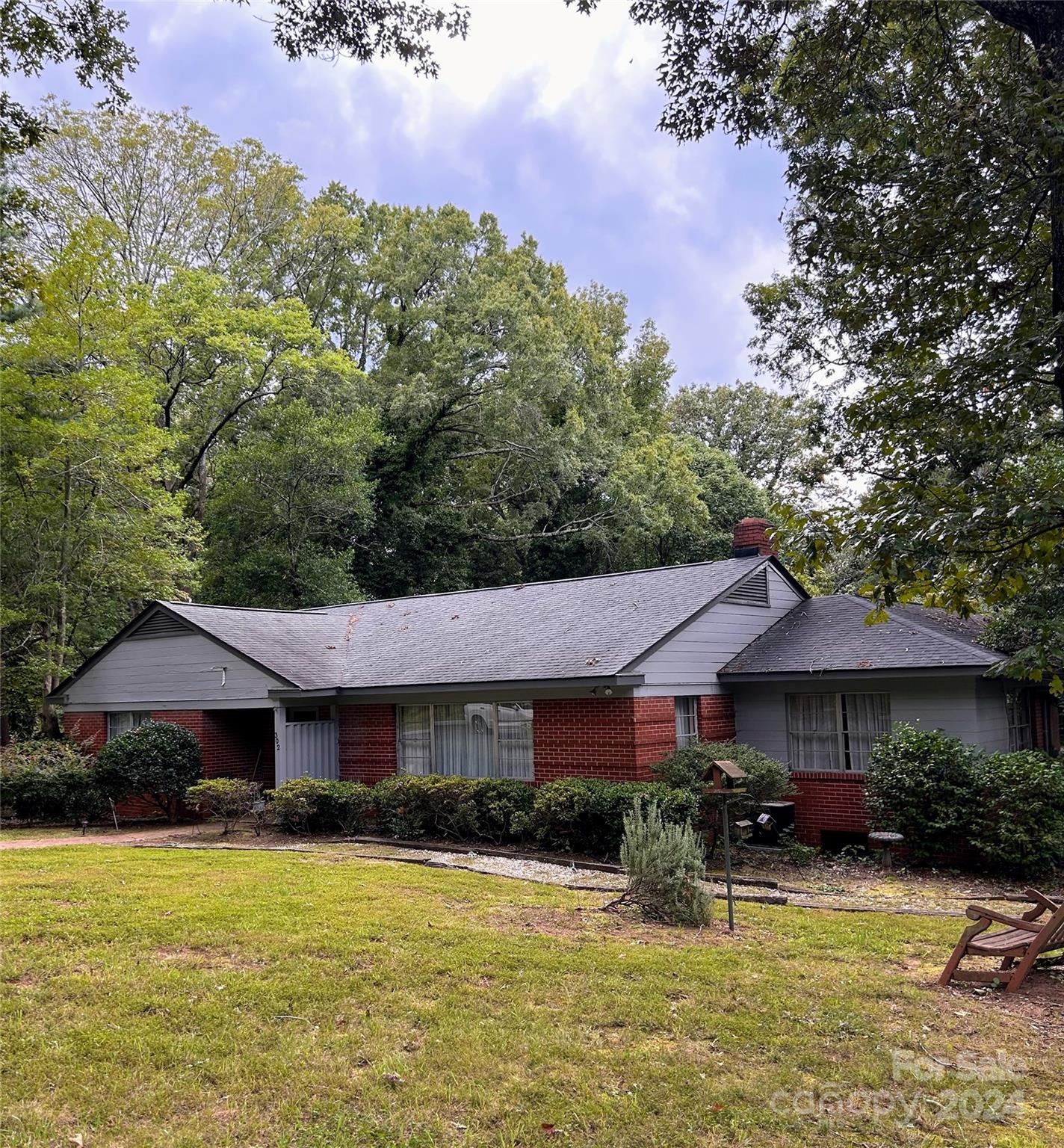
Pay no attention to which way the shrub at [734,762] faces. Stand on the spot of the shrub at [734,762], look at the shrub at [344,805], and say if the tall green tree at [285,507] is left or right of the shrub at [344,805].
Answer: right

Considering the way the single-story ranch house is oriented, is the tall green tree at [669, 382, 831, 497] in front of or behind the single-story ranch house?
behind

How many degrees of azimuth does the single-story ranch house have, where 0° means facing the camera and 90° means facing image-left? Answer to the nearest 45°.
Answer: approximately 45°

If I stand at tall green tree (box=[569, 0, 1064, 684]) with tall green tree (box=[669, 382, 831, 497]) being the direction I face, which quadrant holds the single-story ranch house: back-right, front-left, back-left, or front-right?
front-left

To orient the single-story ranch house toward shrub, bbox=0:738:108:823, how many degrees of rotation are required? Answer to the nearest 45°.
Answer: approximately 45° to its right

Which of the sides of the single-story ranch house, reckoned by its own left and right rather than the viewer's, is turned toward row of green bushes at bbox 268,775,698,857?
front

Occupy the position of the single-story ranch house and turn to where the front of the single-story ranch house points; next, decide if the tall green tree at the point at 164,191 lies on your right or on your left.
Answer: on your right

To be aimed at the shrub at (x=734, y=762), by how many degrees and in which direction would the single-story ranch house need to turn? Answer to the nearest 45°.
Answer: approximately 90° to its left

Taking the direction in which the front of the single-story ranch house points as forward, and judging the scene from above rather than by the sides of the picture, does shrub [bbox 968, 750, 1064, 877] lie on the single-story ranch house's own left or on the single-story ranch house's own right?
on the single-story ranch house's own left

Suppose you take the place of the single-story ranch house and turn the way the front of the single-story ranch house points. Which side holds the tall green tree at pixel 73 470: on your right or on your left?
on your right
